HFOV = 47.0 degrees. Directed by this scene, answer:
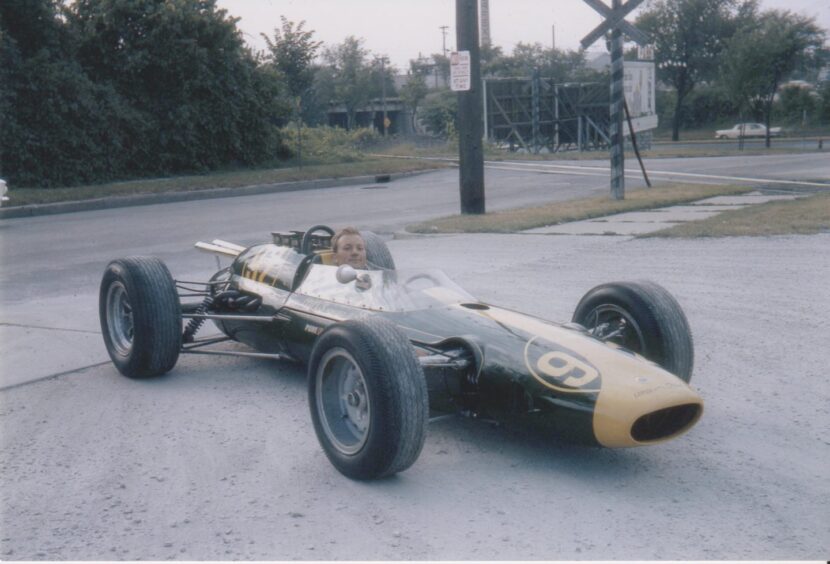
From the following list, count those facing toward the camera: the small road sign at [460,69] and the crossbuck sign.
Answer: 2

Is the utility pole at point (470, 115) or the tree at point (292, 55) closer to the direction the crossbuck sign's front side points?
the utility pole

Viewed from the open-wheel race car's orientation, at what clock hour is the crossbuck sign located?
The crossbuck sign is roughly at 8 o'clock from the open-wheel race car.

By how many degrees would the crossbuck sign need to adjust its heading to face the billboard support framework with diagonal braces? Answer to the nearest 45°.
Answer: approximately 180°

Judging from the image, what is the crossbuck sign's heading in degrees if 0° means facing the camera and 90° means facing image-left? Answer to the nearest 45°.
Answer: approximately 0°

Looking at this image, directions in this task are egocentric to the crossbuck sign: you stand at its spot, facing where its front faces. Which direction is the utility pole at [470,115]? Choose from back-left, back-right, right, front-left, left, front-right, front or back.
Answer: front-right

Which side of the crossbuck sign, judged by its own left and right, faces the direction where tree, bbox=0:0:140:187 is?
right

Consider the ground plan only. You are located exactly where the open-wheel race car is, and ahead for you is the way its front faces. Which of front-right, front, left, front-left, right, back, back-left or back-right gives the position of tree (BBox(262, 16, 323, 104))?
back-left

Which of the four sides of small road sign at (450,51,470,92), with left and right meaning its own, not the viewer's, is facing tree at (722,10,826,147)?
back

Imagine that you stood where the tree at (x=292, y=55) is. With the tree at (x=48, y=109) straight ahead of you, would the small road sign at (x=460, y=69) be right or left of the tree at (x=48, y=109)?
left

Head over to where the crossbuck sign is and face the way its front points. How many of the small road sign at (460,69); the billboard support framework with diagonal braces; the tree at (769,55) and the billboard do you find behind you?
3

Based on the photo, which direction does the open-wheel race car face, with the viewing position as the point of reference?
facing the viewer and to the right of the viewer
